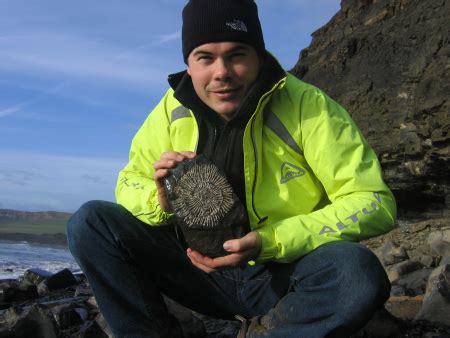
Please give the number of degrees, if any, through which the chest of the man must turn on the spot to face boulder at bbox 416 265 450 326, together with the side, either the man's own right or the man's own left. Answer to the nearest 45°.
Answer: approximately 135° to the man's own left

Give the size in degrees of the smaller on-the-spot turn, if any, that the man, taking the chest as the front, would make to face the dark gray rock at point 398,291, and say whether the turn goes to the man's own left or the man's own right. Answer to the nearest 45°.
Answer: approximately 135° to the man's own left

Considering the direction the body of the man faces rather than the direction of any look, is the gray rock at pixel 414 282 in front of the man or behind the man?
behind

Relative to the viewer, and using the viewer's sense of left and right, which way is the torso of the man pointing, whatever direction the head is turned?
facing the viewer

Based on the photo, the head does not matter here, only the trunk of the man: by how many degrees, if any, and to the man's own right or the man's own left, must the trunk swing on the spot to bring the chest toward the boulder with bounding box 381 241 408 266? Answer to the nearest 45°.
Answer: approximately 135° to the man's own left

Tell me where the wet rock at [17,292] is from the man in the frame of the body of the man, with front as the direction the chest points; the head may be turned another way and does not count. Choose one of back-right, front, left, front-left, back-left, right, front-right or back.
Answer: back-right

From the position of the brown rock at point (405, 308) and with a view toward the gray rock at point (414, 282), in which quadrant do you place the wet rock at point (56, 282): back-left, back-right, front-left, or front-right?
front-left

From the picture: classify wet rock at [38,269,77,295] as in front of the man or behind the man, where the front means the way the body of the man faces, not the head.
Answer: behind

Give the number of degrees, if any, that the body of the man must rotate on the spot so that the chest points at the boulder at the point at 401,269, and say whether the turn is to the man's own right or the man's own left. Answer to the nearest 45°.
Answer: approximately 135° to the man's own left
